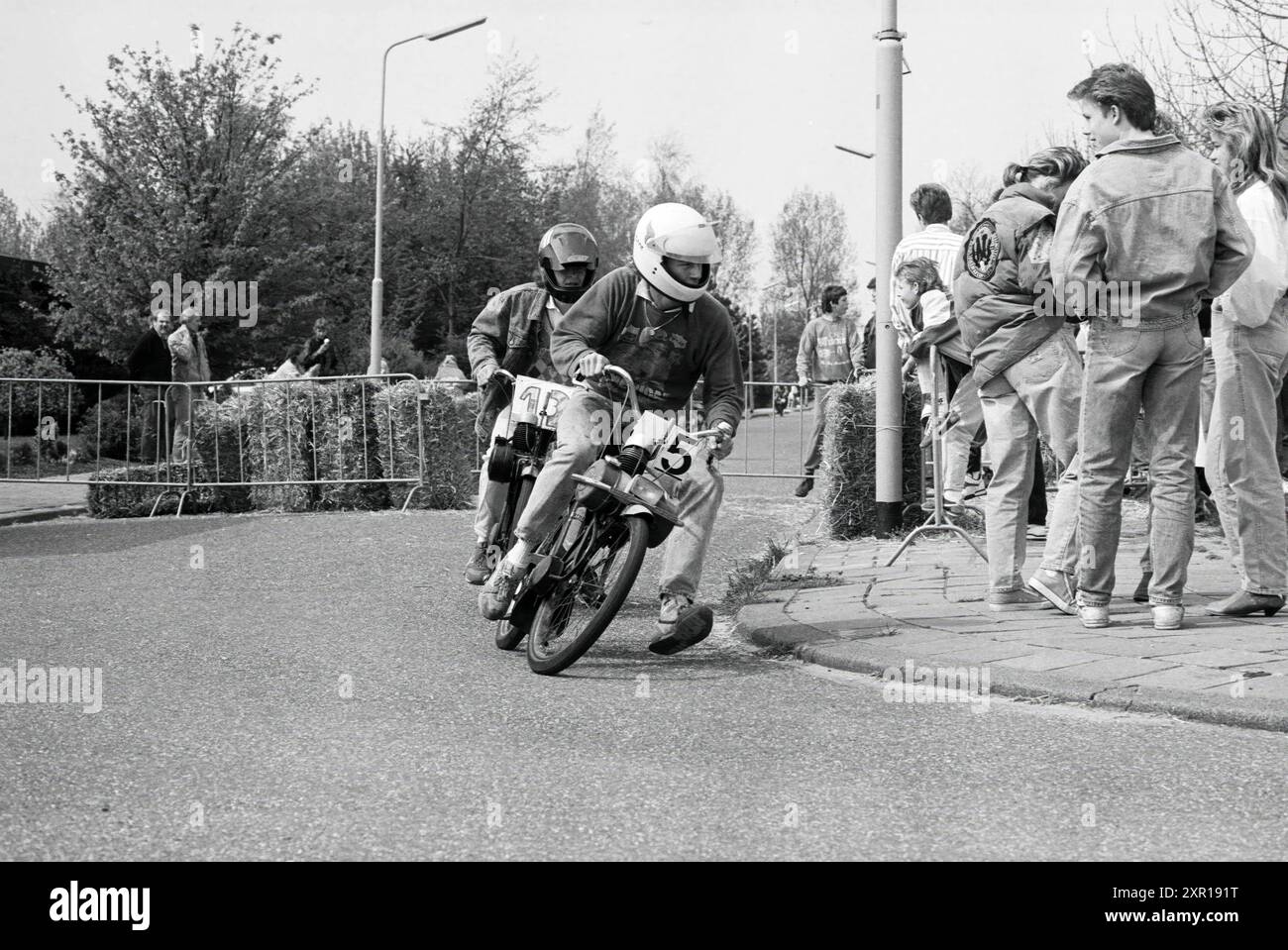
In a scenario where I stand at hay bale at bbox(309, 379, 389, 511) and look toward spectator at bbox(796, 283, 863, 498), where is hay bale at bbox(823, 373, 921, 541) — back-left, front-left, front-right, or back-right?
front-right

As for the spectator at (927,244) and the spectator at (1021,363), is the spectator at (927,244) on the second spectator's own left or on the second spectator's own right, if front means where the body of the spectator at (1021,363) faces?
on the second spectator's own left

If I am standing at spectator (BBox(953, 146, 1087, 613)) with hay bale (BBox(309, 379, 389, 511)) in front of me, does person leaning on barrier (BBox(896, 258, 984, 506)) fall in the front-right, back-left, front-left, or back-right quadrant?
front-right

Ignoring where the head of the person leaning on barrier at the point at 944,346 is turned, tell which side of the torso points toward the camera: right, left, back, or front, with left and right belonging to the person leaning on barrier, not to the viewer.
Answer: left

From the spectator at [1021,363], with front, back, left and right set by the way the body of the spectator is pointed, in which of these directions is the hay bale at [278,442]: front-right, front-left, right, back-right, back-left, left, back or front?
left

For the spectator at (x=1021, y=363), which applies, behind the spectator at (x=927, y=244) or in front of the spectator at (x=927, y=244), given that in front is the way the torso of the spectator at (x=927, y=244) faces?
behind

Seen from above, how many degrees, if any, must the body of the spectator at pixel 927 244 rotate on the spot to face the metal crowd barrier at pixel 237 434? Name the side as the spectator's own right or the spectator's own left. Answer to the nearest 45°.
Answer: approximately 45° to the spectator's own left

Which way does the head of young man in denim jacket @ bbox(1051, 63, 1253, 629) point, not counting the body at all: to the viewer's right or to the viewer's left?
to the viewer's left

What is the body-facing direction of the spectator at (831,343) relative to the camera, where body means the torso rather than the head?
toward the camera

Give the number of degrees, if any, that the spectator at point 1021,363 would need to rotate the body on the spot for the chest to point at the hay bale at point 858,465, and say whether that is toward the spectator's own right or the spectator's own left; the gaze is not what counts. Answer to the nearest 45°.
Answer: approximately 45° to the spectator's own left
